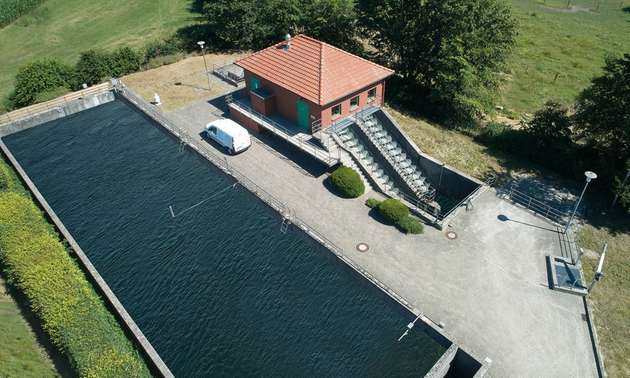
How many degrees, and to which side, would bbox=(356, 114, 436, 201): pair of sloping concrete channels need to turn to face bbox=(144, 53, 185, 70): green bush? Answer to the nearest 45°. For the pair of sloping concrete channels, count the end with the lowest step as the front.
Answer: approximately 180°

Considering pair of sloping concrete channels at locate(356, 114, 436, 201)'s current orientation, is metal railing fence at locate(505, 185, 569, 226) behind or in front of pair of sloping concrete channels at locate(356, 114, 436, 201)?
in front

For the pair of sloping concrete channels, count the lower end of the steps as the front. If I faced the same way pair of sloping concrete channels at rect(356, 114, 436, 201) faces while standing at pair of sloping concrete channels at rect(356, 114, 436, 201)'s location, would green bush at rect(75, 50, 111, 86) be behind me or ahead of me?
behind

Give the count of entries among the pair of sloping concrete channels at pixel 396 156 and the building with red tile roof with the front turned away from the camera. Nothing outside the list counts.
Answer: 0

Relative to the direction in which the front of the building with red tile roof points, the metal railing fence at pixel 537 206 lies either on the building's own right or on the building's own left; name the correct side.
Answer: on the building's own left

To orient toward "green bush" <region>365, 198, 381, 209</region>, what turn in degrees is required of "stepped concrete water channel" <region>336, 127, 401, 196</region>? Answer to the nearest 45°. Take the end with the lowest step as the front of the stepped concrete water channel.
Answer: approximately 45° to its right

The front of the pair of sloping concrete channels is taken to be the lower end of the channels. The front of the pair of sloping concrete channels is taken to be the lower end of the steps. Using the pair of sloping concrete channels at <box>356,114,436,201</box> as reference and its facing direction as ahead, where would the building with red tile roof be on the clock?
The building with red tile roof is roughly at 5 o'clock from the pair of sloping concrete channels.

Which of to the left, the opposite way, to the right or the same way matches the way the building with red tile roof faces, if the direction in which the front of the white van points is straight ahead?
to the left

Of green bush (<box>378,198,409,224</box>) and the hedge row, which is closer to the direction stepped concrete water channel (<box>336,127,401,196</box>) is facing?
the green bush

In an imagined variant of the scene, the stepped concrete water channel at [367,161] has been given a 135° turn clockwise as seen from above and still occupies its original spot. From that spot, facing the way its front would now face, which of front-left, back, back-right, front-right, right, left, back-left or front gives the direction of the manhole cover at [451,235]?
back-left

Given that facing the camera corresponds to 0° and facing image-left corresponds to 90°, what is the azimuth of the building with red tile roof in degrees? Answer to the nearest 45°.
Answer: approximately 45°

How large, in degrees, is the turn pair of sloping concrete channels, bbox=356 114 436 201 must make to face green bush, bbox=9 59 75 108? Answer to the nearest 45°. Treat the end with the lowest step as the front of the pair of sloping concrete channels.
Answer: approximately 135° to its right

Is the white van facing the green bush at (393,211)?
no

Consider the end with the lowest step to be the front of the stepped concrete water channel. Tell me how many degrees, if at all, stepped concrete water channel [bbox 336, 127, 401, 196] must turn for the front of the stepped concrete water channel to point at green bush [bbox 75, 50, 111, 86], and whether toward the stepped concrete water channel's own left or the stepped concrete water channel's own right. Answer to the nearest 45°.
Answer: approximately 135° to the stepped concrete water channel's own right

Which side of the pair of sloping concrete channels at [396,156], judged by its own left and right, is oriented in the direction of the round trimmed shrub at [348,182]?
right
